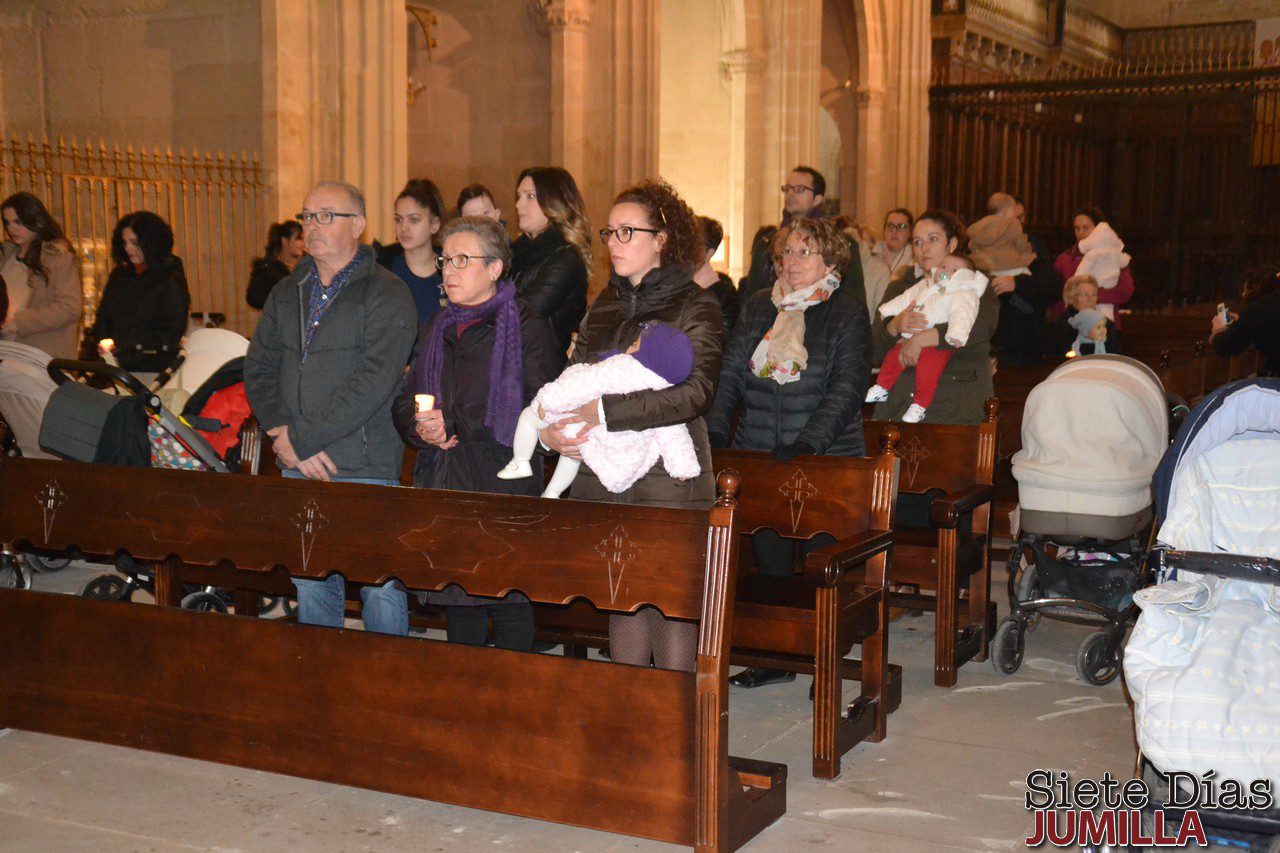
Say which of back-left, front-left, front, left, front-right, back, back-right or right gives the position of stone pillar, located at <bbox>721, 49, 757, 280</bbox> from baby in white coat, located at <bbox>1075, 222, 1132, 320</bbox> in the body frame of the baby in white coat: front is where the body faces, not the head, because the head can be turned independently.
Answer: front-left

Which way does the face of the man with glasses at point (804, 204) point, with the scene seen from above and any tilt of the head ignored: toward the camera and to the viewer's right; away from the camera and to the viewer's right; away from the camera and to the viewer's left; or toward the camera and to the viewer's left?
toward the camera and to the viewer's left

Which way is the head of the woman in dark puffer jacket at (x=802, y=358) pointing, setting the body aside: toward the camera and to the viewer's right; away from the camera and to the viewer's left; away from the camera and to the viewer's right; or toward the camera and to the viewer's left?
toward the camera and to the viewer's left

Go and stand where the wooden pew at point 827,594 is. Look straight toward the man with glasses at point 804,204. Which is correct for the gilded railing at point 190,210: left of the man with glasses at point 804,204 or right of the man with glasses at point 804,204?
left

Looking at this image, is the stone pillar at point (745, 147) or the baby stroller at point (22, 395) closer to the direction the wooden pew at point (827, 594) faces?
the baby stroller
